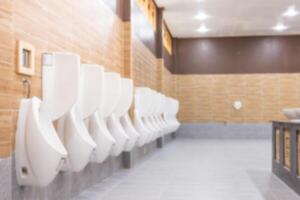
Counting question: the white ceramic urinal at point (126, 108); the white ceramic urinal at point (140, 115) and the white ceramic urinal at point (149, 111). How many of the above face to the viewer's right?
3

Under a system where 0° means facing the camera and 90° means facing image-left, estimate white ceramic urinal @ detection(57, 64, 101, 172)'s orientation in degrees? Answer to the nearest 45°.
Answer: approximately 315°

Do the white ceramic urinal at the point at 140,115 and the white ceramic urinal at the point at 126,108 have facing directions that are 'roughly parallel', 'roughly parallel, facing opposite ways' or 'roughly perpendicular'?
roughly parallel

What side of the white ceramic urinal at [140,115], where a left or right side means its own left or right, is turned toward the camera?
right

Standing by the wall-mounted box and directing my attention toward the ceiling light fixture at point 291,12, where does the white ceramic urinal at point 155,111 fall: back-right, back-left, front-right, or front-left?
front-left

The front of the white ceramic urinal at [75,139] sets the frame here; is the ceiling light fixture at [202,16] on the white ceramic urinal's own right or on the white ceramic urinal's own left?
on the white ceramic urinal's own left

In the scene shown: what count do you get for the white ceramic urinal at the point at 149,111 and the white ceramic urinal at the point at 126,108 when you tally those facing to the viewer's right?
2

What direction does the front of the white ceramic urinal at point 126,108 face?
to the viewer's right

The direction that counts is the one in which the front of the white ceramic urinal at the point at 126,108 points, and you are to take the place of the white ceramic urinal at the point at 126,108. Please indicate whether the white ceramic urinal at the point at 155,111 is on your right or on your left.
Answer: on your left

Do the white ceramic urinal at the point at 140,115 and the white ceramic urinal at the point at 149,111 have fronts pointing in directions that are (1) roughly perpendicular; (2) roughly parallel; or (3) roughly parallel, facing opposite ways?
roughly parallel

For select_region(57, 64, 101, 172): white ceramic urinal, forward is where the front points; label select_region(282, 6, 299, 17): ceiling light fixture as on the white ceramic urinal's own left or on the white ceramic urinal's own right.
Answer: on the white ceramic urinal's own left

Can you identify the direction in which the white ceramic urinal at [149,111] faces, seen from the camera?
facing to the right of the viewer
